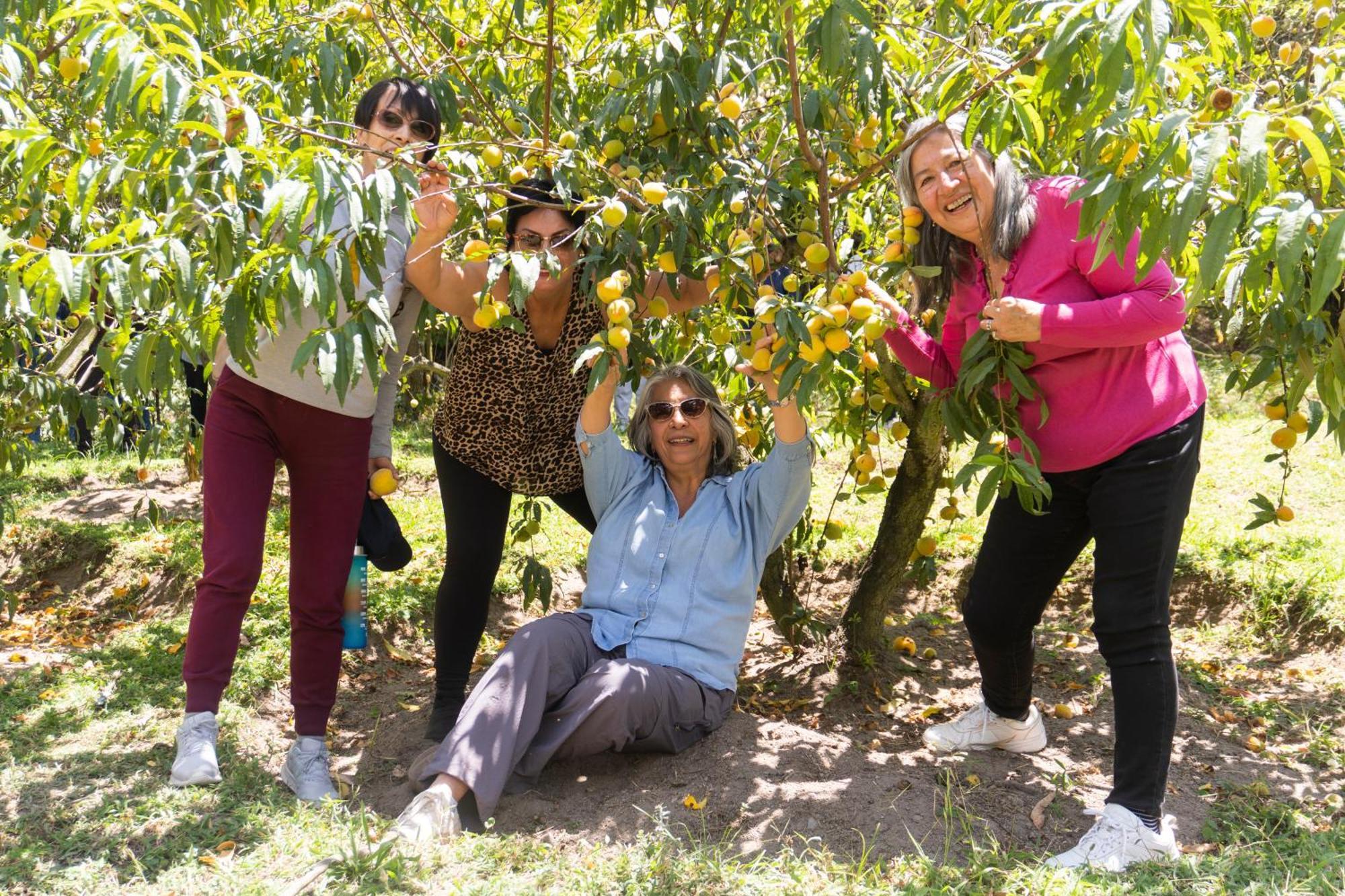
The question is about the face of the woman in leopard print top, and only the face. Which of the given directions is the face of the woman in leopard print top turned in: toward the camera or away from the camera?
toward the camera

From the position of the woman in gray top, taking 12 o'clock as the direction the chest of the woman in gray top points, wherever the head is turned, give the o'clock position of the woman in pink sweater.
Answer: The woman in pink sweater is roughly at 10 o'clock from the woman in gray top.

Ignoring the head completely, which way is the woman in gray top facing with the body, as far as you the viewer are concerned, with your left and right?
facing the viewer

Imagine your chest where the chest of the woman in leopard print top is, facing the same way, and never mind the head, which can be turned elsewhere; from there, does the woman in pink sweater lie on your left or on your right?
on your left

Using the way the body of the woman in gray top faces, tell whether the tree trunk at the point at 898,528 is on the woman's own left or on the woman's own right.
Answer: on the woman's own left

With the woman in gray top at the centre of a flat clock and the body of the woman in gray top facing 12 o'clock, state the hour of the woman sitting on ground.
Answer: The woman sitting on ground is roughly at 9 o'clock from the woman in gray top.

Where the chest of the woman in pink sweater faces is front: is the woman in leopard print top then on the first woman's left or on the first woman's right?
on the first woman's right

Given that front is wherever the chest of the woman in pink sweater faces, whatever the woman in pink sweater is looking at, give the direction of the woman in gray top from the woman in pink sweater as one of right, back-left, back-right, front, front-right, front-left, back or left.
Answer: front-right

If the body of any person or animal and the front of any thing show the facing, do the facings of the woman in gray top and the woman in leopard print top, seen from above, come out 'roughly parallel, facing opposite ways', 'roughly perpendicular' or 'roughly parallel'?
roughly parallel

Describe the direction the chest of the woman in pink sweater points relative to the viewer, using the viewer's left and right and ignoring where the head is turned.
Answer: facing the viewer and to the left of the viewer

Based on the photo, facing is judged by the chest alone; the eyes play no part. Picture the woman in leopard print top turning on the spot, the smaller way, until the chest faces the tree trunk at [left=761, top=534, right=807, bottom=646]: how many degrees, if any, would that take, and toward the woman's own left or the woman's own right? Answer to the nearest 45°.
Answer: approximately 135° to the woman's own left

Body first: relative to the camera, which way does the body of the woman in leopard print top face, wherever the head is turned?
toward the camera

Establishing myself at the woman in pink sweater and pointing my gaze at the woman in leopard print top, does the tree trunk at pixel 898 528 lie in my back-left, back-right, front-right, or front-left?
front-right

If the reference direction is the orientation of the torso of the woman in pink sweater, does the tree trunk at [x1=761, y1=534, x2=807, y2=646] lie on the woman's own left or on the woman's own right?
on the woman's own right
